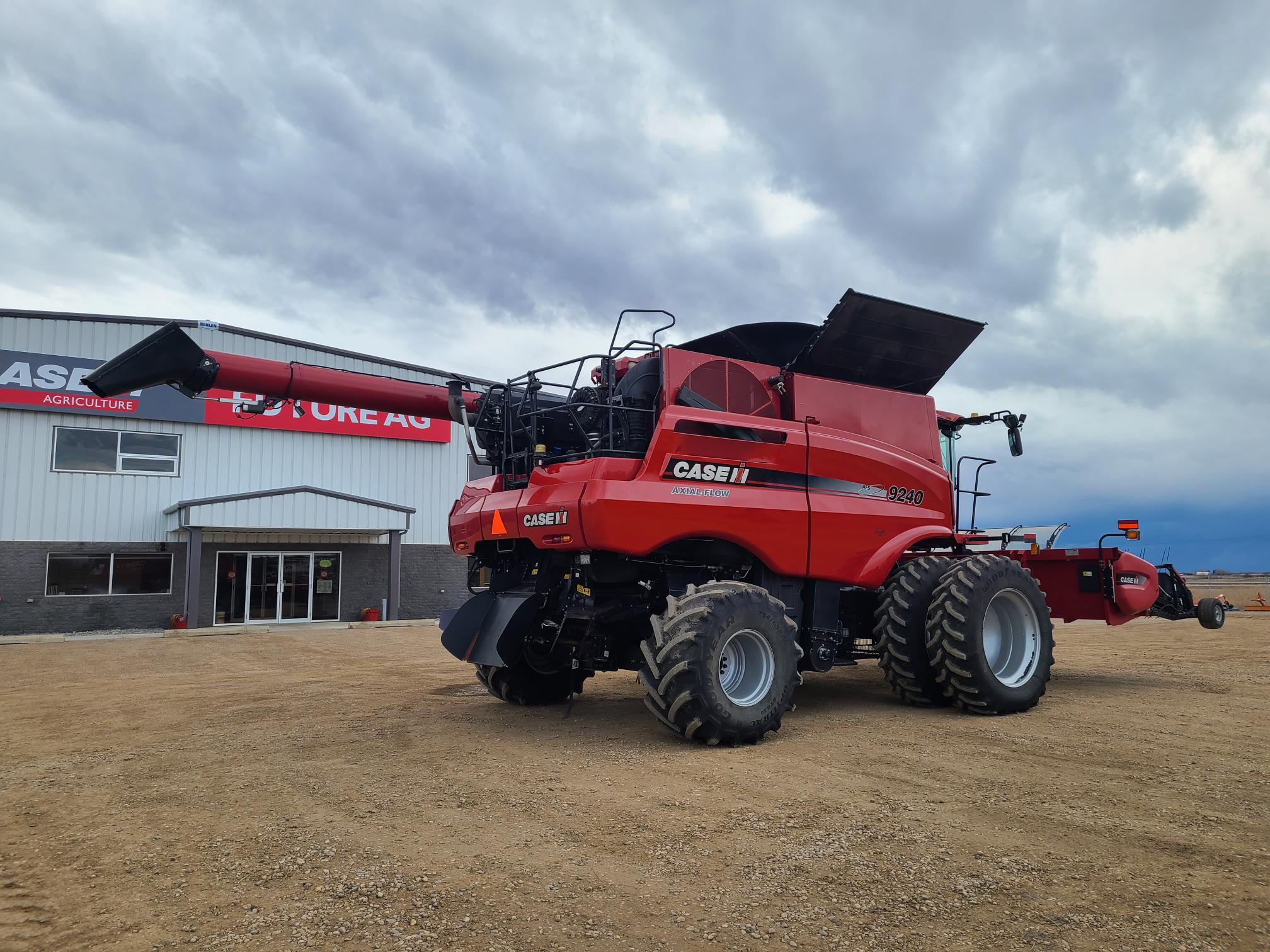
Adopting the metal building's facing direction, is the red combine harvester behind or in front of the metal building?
in front

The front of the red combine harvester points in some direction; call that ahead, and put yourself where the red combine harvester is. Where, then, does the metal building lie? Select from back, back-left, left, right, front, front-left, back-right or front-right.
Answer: left

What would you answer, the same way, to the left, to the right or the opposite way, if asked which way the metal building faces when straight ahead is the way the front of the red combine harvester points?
to the right

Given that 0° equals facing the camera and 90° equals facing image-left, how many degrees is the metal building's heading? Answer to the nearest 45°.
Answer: approximately 0°

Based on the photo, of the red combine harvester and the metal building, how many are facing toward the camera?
1

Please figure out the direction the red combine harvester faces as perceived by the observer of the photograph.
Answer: facing away from the viewer and to the right of the viewer
